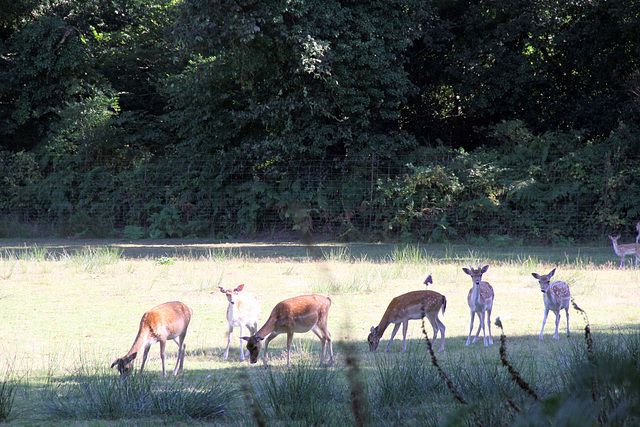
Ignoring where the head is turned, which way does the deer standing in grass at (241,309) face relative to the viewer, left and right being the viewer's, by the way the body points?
facing the viewer and to the left of the viewer

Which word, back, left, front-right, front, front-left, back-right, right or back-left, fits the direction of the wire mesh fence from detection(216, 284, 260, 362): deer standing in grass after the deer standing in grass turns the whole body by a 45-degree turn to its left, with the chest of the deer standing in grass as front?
back

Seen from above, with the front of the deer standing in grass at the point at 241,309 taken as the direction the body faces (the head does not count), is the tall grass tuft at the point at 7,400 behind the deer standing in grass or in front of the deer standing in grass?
in front

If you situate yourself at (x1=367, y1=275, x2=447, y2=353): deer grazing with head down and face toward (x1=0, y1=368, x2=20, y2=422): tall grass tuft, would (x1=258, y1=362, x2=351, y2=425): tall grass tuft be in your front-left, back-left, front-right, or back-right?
front-left

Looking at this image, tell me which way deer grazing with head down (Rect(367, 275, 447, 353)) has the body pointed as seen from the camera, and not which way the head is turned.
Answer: to the viewer's left

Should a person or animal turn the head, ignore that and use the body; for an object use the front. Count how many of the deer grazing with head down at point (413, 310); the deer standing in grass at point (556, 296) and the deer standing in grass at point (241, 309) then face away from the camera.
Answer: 0

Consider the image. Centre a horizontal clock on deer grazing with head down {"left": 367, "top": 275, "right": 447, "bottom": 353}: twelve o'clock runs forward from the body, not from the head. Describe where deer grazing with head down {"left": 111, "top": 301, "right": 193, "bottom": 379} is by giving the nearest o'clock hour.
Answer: deer grazing with head down {"left": 111, "top": 301, "right": 193, "bottom": 379} is roughly at 11 o'clock from deer grazing with head down {"left": 367, "top": 275, "right": 447, "bottom": 353}.

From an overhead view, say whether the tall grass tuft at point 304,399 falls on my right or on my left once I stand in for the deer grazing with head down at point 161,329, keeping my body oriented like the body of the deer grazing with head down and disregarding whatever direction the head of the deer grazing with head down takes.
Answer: on my left

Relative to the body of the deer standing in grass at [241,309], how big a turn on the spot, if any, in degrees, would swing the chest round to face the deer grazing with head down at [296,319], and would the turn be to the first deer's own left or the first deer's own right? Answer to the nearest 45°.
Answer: approximately 90° to the first deer's own left

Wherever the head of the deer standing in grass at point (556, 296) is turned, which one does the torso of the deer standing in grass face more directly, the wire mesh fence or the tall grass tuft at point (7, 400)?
the tall grass tuft

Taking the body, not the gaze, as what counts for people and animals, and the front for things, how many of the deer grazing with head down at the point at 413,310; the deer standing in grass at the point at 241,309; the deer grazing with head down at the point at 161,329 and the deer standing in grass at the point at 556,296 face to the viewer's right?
0

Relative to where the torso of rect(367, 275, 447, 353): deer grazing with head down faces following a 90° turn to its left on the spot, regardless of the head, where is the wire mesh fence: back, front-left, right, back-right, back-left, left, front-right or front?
back
